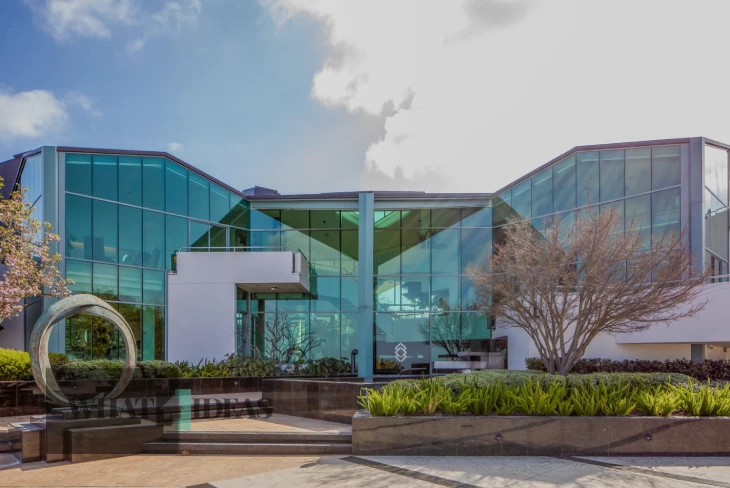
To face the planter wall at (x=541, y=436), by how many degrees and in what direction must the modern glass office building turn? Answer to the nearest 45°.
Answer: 0° — it already faces it

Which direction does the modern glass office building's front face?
toward the camera

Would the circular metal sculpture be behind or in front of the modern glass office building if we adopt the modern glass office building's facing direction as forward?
in front

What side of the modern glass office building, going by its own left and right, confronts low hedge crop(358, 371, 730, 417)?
front

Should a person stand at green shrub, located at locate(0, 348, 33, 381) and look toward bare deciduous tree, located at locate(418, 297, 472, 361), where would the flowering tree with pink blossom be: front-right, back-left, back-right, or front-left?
front-left

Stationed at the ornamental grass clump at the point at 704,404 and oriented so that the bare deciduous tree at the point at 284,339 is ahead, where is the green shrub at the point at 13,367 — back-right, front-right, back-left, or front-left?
front-left

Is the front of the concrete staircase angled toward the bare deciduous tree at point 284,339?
no

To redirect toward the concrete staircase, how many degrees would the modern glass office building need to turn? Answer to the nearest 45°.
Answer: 0° — it already faces it

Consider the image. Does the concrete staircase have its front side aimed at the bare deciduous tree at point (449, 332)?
no

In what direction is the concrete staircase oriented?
toward the camera

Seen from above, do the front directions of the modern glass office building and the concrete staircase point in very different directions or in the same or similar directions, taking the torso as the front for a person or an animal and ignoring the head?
same or similar directions

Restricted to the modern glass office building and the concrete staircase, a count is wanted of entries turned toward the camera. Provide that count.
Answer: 2
